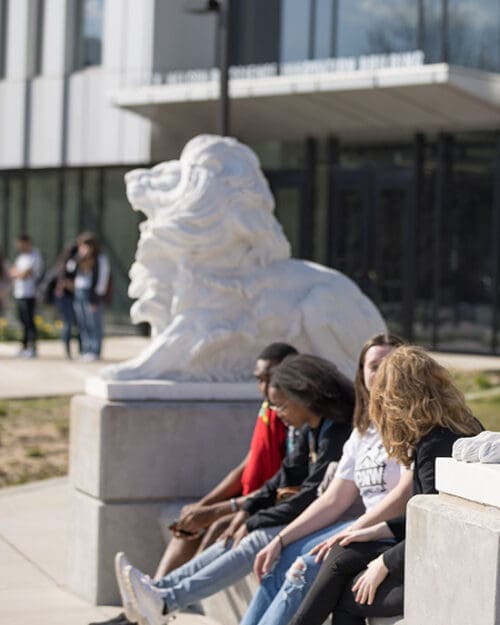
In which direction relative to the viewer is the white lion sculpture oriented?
to the viewer's left

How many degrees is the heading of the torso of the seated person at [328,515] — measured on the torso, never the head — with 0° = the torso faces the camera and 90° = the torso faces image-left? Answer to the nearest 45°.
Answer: approximately 45°

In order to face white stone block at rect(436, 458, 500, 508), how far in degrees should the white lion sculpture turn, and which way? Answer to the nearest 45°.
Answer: approximately 90° to its left

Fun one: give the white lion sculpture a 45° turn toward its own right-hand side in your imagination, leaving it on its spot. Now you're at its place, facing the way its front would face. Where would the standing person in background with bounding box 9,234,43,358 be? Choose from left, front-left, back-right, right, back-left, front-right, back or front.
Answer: front-right

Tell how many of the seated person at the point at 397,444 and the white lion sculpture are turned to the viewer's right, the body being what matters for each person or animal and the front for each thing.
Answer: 0

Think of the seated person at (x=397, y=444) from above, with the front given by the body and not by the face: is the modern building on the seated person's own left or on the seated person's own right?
on the seated person's own right

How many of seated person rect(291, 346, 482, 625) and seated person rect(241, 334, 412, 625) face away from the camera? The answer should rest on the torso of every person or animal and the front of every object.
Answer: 0

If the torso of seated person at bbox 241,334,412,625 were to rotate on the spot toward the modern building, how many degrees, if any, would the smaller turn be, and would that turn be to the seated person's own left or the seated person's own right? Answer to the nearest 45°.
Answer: approximately 135° to the seated person's own right

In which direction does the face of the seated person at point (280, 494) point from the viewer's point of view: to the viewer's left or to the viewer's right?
to the viewer's left

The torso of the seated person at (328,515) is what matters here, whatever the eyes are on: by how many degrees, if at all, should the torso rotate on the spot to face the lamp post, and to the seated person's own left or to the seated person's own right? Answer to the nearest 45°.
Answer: approximately 135° to the seated person's own right

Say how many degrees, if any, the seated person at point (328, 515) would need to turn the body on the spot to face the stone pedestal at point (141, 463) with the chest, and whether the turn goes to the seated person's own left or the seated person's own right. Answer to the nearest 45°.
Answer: approximately 90° to the seated person's own right

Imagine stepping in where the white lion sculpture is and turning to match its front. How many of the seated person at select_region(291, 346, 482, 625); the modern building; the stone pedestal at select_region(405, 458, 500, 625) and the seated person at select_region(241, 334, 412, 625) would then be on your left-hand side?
3

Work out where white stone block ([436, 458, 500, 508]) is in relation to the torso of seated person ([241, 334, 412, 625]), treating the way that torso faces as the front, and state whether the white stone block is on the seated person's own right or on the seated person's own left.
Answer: on the seated person's own left
